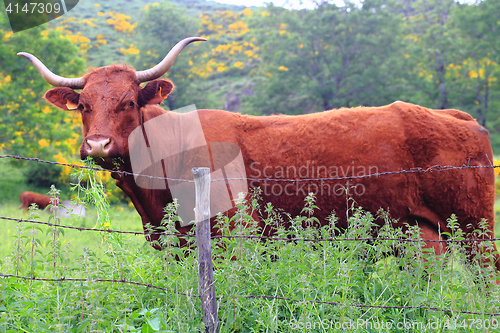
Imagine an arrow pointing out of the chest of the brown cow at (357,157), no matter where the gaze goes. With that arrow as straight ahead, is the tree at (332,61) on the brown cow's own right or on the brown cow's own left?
on the brown cow's own right

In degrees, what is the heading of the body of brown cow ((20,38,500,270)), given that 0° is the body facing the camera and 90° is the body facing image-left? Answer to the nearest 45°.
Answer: approximately 90°

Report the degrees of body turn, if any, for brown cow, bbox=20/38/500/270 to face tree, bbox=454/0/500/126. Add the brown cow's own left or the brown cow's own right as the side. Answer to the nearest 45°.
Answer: approximately 135° to the brown cow's own right

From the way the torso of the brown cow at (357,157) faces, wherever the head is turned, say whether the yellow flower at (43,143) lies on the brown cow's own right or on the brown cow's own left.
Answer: on the brown cow's own right

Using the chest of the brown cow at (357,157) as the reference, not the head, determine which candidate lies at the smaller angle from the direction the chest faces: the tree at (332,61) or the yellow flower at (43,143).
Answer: the yellow flower

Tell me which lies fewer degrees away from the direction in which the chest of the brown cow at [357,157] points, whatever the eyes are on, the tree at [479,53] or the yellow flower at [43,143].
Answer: the yellow flower
